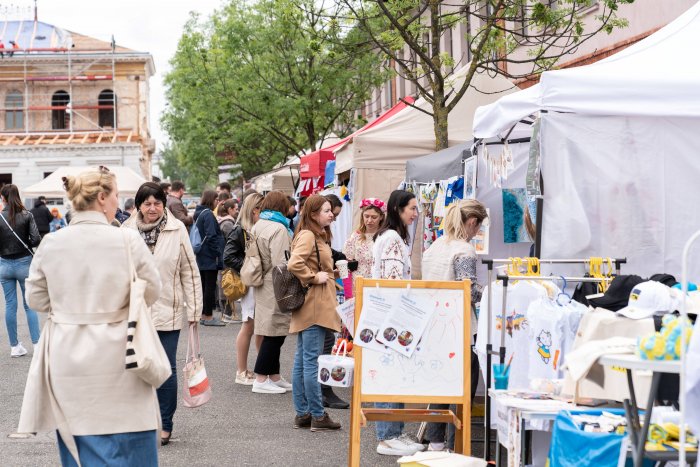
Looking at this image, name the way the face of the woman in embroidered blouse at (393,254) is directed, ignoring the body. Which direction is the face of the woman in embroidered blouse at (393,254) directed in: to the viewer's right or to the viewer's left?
to the viewer's right

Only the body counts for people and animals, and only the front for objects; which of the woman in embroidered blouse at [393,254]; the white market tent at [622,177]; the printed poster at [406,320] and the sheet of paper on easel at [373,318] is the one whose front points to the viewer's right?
the woman in embroidered blouse

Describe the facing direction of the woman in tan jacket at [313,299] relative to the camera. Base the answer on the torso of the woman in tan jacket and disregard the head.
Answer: to the viewer's right

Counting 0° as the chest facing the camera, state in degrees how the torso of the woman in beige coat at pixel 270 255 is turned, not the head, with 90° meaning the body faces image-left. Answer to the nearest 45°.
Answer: approximately 225°

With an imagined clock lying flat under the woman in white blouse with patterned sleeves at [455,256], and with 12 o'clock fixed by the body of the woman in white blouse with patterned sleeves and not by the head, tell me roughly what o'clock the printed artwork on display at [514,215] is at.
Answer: The printed artwork on display is roughly at 11 o'clock from the woman in white blouse with patterned sleeves.

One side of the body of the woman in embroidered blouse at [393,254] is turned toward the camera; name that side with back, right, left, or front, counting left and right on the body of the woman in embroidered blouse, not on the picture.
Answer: right

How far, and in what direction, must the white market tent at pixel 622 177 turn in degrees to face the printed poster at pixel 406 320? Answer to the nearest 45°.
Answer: approximately 45° to its left

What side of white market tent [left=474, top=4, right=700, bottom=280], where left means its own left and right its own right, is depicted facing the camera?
left
